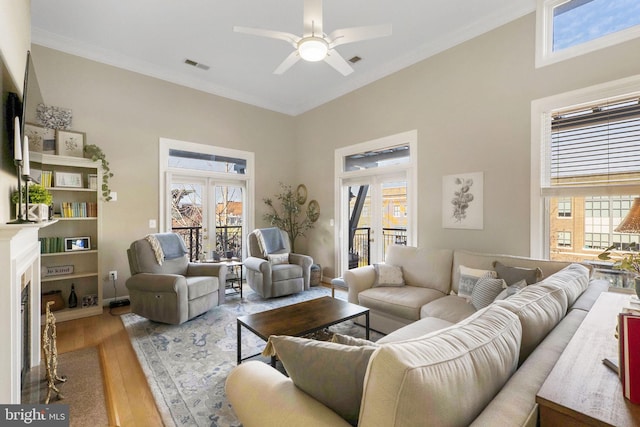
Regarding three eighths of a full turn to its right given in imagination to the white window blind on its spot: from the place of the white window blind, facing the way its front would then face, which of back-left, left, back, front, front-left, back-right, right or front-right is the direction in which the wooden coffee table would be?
back-left

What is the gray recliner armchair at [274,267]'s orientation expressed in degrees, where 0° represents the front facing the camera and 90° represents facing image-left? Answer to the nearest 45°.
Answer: approximately 315°

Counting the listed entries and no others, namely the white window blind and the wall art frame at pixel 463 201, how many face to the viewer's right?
0

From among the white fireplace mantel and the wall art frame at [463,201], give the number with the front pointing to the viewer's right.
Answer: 1

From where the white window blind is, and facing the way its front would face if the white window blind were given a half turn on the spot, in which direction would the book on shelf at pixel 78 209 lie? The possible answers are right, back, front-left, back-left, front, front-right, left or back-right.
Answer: back

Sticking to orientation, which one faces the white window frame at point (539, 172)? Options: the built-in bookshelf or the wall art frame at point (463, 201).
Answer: the built-in bookshelf

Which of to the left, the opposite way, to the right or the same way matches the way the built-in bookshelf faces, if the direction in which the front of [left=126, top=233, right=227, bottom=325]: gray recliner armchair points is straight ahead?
the same way

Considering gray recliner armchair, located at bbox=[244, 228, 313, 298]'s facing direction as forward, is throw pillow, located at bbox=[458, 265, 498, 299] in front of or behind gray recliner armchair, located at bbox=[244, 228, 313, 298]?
in front

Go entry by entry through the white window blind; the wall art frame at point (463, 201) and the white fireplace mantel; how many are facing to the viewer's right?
1

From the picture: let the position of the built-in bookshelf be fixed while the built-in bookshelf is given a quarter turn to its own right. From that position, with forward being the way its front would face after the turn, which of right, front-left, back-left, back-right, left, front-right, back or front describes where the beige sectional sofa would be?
front-left

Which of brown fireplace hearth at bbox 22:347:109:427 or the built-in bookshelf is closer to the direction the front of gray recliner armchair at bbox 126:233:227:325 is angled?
the brown fireplace hearth

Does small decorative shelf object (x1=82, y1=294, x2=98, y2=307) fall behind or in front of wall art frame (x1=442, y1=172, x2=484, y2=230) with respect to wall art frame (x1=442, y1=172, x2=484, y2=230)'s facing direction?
in front

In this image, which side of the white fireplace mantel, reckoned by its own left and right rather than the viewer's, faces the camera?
right

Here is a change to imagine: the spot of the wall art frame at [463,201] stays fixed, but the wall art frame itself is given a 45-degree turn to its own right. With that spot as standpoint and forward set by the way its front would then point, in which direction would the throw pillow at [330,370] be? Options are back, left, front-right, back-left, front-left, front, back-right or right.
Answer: left

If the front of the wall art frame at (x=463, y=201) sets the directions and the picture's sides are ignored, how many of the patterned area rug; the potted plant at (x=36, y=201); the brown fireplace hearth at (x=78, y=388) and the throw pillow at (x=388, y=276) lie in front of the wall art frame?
4

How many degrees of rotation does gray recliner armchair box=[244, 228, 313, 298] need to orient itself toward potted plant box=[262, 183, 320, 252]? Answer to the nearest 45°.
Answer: approximately 135° to its left

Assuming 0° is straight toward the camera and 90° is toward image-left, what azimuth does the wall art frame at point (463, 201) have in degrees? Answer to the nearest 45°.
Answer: approximately 45°

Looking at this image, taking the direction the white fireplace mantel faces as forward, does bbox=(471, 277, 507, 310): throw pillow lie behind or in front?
in front

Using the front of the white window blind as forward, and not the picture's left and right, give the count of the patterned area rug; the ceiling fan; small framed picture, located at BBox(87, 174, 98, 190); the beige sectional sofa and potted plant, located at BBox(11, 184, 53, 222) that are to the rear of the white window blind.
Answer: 0

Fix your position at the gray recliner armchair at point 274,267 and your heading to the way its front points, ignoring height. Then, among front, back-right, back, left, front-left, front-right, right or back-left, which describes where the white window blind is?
front

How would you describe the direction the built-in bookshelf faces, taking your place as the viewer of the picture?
facing the viewer and to the right of the viewer
